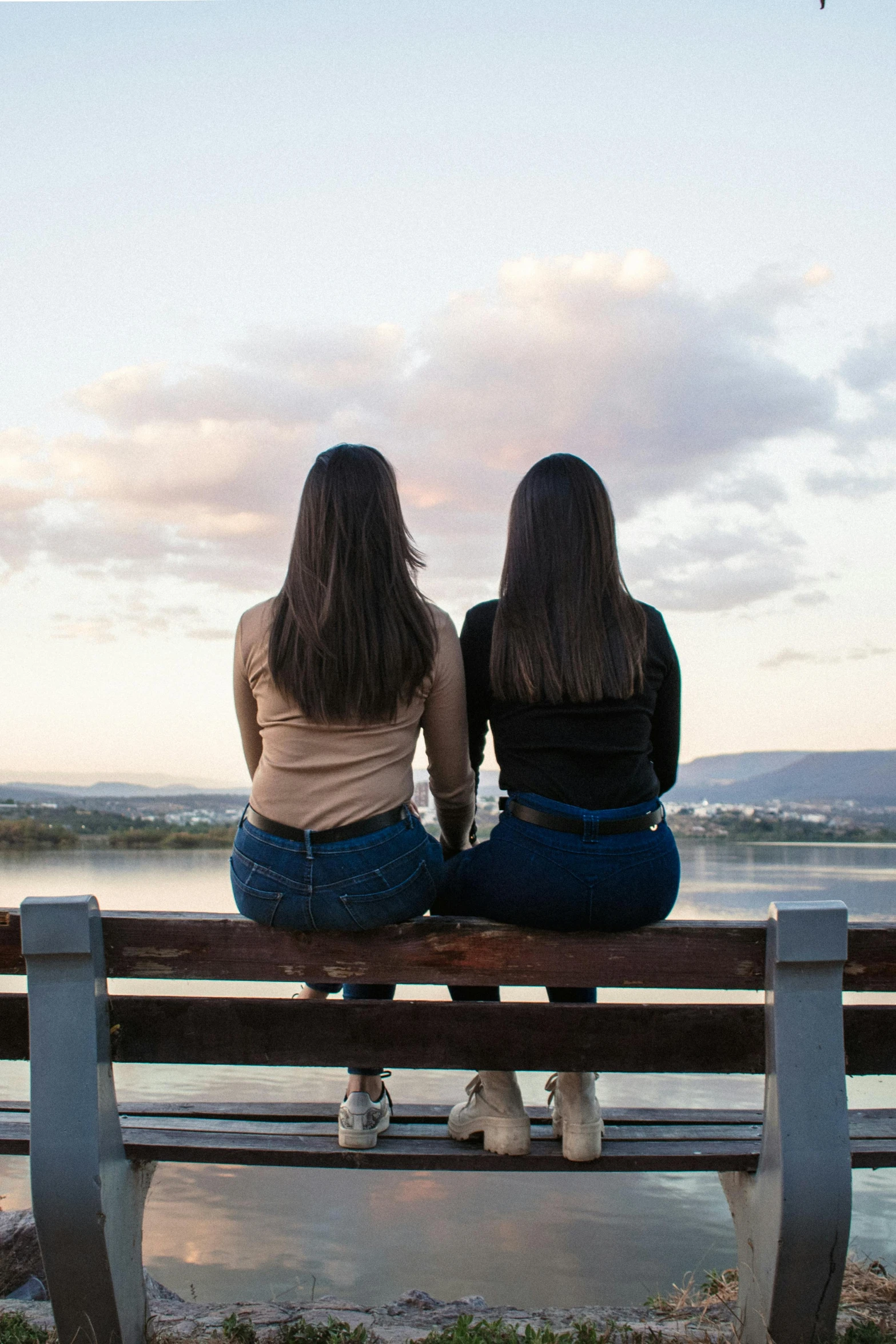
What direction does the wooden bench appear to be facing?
away from the camera

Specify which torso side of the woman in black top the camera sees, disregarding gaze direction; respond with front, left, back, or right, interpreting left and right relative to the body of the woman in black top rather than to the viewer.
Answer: back

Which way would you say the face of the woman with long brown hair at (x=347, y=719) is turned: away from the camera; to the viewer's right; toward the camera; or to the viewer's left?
away from the camera

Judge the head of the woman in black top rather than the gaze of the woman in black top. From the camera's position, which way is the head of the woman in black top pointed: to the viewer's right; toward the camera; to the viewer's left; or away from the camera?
away from the camera
